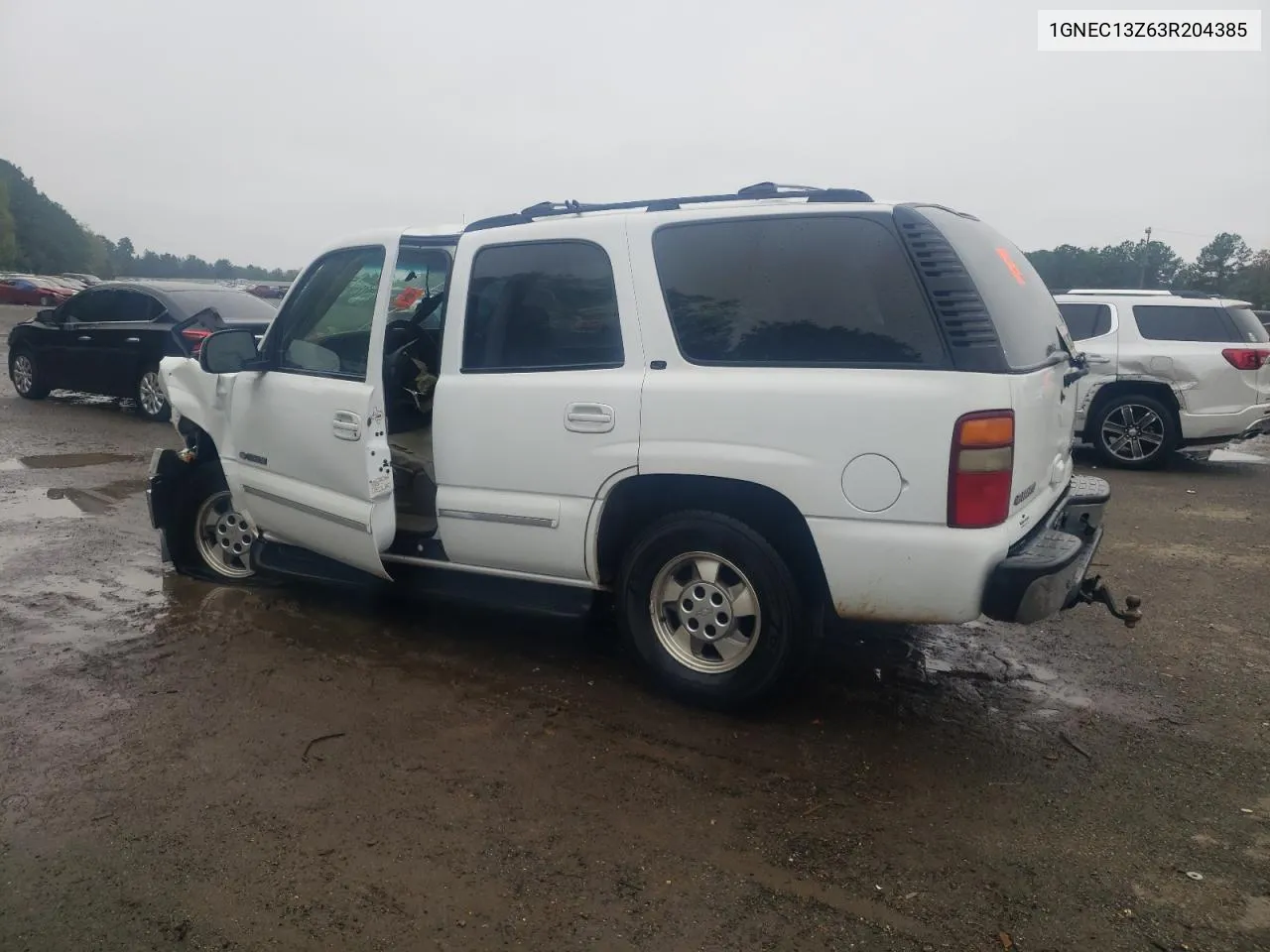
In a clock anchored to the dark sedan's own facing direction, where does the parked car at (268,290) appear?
The parked car is roughly at 2 o'clock from the dark sedan.

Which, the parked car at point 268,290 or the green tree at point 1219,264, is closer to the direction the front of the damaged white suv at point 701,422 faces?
the parked car

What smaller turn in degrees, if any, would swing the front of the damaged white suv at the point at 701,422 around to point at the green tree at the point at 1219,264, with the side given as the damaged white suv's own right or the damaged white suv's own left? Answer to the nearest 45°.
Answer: approximately 90° to the damaged white suv's own right

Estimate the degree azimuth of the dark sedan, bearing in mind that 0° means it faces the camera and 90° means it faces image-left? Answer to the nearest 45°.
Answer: approximately 135°

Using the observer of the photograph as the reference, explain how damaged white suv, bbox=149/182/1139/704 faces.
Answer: facing away from the viewer and to the left of the viewer

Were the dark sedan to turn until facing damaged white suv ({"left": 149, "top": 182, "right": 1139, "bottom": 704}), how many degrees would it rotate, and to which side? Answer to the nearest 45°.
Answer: approximately 135° to its left

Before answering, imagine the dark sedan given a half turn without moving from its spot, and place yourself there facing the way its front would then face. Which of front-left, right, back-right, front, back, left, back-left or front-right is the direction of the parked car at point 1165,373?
front

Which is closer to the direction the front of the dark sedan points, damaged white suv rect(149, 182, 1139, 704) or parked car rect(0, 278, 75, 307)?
the parked car

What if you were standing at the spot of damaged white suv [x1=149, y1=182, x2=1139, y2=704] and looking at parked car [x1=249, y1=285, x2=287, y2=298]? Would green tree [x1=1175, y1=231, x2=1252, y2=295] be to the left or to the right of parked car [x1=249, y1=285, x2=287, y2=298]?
right

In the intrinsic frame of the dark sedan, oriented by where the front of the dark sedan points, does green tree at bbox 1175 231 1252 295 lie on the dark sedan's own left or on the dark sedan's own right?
on the dark sedan's own right

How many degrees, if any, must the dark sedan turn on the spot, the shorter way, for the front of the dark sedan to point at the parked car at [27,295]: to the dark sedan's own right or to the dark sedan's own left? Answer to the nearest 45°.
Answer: approximately 45° to the dark sedan's own right
